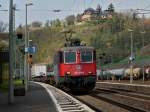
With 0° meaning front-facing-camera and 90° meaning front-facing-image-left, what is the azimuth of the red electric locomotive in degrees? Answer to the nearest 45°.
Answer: approximately 0°
